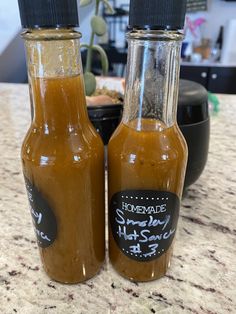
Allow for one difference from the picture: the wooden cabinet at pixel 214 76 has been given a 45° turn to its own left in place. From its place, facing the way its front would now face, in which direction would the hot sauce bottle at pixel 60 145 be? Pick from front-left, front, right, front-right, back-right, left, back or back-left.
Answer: front-right

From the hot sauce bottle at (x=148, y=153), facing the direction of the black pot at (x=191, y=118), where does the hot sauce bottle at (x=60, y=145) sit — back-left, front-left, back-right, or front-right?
back-left

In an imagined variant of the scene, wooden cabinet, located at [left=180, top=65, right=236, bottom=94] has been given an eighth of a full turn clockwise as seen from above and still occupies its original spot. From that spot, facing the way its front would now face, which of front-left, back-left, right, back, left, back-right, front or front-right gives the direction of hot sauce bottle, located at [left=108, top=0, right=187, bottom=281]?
front-left

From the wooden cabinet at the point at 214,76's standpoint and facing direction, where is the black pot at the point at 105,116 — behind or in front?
in front

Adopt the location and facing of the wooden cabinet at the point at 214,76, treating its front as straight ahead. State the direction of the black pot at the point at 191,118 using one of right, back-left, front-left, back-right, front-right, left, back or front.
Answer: front

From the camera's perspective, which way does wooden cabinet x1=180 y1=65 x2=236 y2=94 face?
toward the camera
